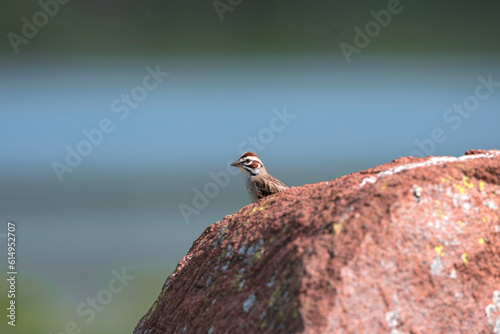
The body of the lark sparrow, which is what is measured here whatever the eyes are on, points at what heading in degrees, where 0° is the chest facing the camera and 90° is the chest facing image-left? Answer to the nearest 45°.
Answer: approximately 90°
